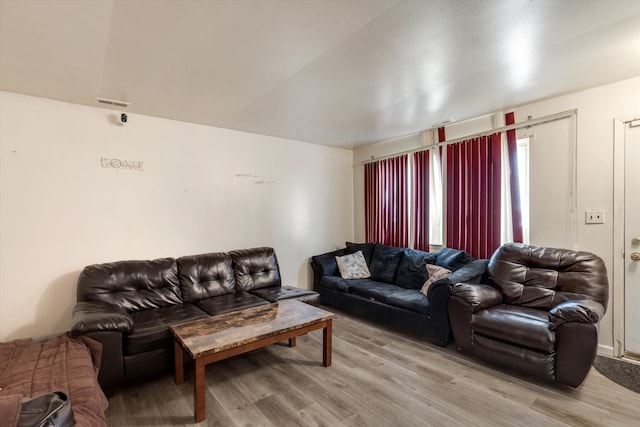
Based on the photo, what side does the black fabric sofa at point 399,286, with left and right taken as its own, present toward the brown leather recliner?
left

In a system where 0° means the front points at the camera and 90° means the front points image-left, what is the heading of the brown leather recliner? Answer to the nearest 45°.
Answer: approximately 45°

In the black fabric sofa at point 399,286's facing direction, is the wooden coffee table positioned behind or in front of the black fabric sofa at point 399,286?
in front

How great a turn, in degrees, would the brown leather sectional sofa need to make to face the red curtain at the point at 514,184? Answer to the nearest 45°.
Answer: approximately 45° to its left

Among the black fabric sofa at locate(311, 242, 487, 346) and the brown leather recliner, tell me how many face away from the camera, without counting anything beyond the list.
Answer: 0

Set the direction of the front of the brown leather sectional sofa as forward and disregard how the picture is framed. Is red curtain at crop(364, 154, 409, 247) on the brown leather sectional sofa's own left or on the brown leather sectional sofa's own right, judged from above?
on the brown leather sectional sofa's own left

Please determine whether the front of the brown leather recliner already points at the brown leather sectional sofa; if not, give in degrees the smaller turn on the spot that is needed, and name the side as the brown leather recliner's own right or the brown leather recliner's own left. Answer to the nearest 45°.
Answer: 0° — it already faces it

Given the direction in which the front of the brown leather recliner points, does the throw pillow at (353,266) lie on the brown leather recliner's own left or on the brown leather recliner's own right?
on the brown leather recliner's own right

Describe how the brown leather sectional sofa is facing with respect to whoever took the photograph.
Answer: facing the viewer and to the right of the viewer

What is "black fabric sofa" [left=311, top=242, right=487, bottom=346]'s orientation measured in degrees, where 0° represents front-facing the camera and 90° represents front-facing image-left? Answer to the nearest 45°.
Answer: approximately 45°

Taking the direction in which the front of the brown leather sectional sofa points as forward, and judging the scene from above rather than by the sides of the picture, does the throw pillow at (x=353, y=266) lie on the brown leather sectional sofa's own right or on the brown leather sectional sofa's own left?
on the brown leather sectional sofa's own left

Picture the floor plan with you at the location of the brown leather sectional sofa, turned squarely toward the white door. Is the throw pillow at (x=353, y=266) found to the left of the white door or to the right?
left
